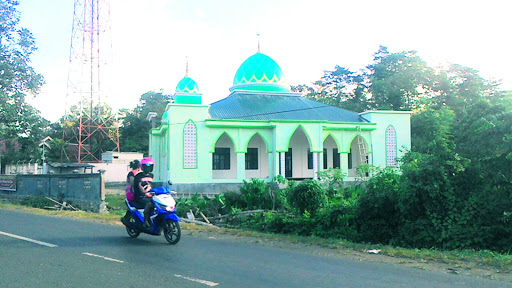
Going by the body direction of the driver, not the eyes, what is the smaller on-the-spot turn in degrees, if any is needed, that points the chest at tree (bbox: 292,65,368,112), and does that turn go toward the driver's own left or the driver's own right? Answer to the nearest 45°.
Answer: approximately 90° to the driver's own left

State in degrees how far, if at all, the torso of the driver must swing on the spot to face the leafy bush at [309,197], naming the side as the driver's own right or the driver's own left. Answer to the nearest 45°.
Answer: approximately 90° to the driver's own left

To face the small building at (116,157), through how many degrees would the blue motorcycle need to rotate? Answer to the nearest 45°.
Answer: approximately 135° to its left

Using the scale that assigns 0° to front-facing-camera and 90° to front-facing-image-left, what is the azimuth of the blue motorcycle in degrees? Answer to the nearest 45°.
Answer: approximately 315°

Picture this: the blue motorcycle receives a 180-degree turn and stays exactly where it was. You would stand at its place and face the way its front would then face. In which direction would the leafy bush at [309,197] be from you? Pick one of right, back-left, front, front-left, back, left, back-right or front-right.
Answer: right

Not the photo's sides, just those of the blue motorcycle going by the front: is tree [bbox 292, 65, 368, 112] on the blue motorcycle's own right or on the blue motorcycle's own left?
on the blue motorcycle's own left

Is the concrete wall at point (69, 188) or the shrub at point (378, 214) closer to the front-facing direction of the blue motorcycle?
the shrub

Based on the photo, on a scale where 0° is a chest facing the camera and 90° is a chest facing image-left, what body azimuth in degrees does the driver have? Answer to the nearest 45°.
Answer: approximately 315°

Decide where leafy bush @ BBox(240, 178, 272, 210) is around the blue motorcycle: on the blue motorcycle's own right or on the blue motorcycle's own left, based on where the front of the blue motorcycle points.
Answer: on the blue motorcycle's own left
